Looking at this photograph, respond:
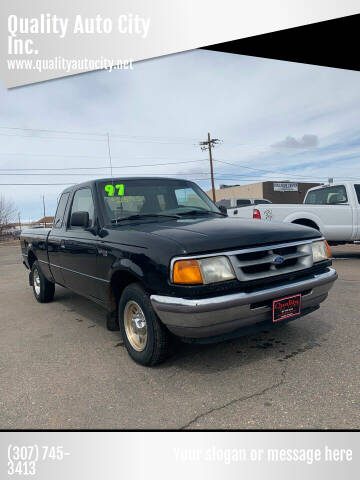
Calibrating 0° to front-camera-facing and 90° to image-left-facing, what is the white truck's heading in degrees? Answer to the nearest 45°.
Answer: approximately 225°

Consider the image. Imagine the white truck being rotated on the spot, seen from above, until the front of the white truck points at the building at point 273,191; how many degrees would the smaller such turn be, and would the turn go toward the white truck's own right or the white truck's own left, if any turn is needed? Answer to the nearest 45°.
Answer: approximately 45° to the white truck's own left

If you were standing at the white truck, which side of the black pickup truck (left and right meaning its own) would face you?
left

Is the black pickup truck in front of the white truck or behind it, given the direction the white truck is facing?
behind

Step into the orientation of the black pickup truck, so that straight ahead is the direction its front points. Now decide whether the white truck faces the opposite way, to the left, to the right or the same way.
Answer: to the left
